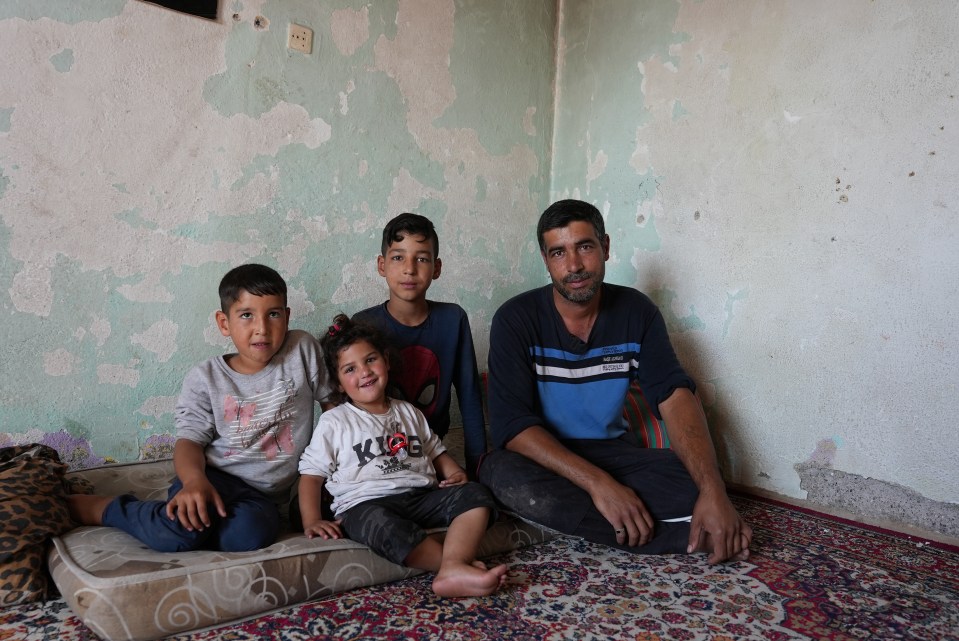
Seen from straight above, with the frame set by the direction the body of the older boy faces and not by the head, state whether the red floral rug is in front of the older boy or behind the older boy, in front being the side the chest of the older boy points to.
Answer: in front

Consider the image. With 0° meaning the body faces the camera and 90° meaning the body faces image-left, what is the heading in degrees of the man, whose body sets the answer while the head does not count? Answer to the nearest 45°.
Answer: approximately 0°

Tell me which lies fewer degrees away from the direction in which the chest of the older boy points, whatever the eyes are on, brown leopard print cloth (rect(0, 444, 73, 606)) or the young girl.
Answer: the young girl

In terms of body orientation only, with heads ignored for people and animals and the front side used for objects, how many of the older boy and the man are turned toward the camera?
2

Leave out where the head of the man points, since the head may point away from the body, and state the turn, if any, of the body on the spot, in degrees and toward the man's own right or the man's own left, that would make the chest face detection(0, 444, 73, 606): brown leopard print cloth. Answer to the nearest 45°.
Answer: approximately 45° to the man's own right

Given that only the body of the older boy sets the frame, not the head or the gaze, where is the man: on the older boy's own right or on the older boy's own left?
on the older boy's own left

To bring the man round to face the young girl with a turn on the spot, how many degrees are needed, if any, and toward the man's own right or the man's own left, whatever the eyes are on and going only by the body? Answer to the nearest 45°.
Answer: approximately 45° to the man's own right

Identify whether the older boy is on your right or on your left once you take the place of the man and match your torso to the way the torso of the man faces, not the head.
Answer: on your right
